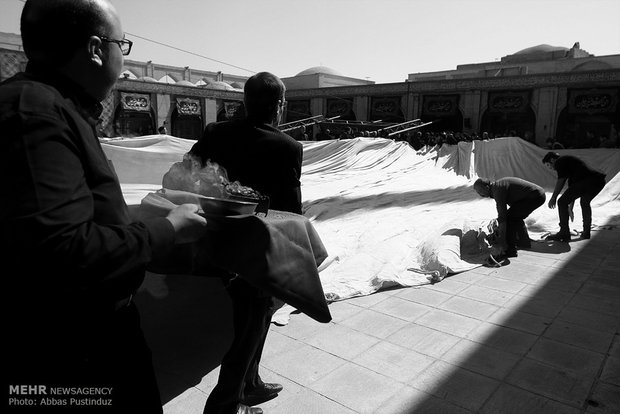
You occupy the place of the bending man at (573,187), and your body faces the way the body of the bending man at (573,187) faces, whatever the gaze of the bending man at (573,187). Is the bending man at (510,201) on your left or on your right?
on your left

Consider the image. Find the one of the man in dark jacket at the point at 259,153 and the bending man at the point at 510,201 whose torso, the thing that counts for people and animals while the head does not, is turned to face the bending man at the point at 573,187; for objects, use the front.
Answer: the man in dark jacket

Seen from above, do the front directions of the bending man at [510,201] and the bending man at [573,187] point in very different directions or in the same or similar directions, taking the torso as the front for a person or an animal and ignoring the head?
same or similar directions

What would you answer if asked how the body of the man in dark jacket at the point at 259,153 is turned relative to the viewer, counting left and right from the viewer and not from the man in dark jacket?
facing away from the viewer and to the right of the viewer

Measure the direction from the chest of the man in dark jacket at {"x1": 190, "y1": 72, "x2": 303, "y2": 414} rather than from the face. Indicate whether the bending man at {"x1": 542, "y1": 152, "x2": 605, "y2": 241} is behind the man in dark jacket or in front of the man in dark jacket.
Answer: in front

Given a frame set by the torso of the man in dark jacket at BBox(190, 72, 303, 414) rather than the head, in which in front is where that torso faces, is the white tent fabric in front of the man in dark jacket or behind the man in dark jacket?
in front

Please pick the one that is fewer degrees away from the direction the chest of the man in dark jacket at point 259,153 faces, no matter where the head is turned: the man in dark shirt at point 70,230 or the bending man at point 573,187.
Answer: the bending man

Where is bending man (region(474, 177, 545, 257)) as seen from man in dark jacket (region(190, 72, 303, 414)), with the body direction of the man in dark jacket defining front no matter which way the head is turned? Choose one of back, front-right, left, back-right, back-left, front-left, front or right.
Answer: front

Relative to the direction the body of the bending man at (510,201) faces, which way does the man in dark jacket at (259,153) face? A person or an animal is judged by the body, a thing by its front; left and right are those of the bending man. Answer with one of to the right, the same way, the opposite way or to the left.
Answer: to the right

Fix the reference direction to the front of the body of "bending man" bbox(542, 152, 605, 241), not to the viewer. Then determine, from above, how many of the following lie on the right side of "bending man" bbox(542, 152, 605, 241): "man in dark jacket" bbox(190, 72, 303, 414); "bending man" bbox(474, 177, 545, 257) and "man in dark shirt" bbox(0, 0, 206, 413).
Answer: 0

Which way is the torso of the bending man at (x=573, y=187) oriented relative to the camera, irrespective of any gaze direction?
to the viewer's left

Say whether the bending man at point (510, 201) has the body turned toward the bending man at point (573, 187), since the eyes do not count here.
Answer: no

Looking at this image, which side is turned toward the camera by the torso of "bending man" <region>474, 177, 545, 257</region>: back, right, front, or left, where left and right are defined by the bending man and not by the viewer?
left
